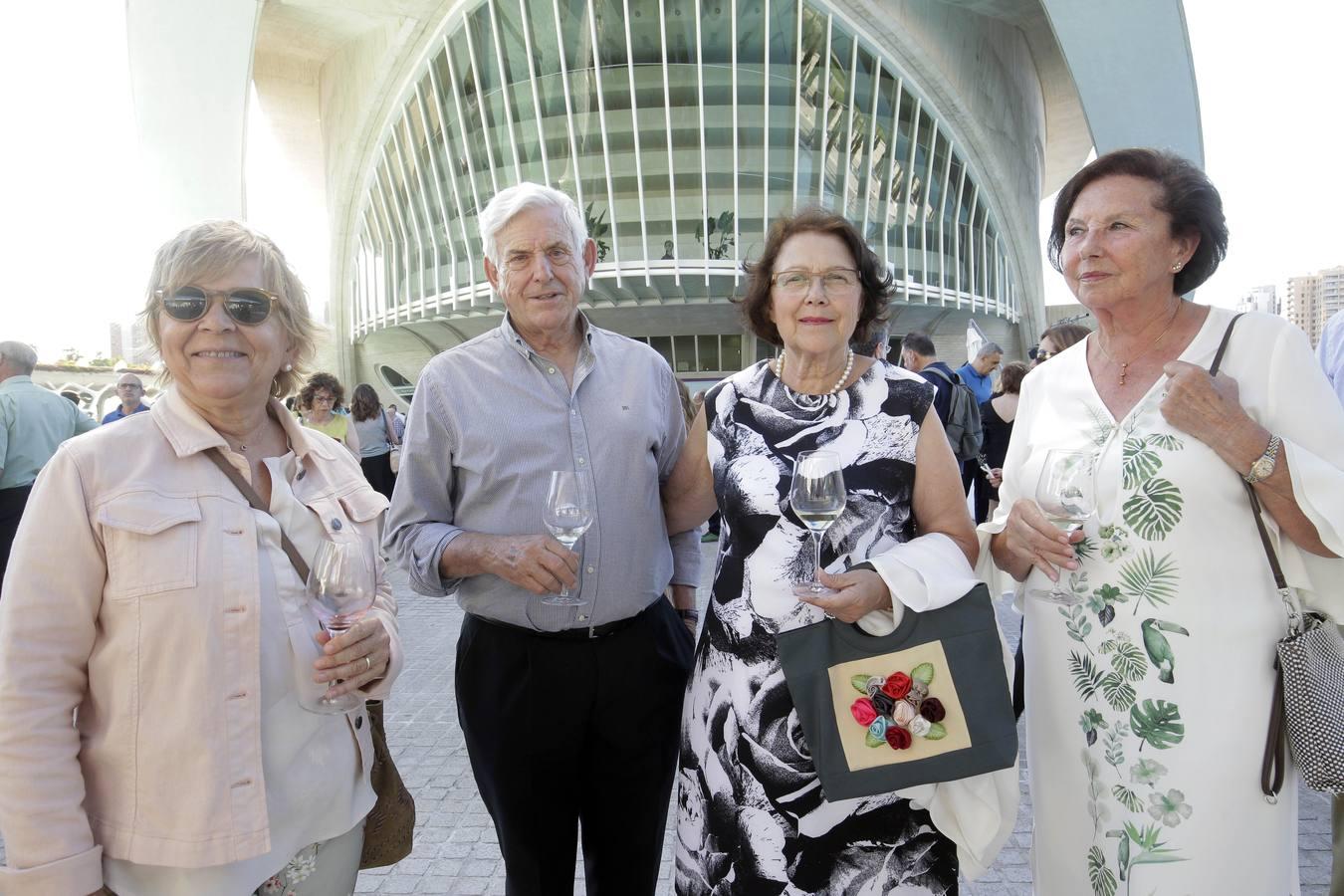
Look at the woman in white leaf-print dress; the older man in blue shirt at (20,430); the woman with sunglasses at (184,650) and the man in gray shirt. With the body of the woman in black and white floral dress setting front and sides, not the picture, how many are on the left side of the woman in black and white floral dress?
1

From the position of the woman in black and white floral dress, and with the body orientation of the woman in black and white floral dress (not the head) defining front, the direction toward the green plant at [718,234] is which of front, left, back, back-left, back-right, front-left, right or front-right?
back

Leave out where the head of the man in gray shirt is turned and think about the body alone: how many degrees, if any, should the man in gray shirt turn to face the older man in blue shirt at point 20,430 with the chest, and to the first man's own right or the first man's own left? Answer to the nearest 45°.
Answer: approximately 135° to the first man's own right

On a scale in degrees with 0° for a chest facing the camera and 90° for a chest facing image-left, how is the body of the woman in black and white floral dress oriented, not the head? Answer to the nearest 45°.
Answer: approximately 0°

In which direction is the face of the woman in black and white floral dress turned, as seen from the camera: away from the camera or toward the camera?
toward the camera

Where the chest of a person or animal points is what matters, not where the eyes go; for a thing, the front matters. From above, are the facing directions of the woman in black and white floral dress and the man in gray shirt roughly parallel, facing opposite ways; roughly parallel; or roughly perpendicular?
roughly parallel

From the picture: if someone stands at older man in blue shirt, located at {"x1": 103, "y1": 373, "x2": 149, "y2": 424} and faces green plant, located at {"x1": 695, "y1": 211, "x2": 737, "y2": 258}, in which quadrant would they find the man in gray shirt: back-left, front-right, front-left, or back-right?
back-right

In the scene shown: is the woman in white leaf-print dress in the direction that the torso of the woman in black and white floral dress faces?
no

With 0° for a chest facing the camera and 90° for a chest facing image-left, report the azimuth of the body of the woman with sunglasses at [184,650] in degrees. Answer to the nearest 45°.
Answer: approximately 315°

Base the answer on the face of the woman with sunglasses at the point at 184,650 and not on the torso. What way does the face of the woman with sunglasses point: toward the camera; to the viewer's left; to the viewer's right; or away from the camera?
toward the camera

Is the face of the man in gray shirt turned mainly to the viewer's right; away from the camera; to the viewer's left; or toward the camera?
toward the camera

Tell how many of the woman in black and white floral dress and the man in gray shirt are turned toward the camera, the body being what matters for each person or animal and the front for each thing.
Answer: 2

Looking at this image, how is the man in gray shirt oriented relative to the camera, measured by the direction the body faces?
toward the camera

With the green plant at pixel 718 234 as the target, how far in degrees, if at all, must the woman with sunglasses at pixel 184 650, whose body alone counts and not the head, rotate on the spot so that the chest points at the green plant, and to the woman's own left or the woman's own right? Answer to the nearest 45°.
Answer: approximately 90° to the woman's own left
